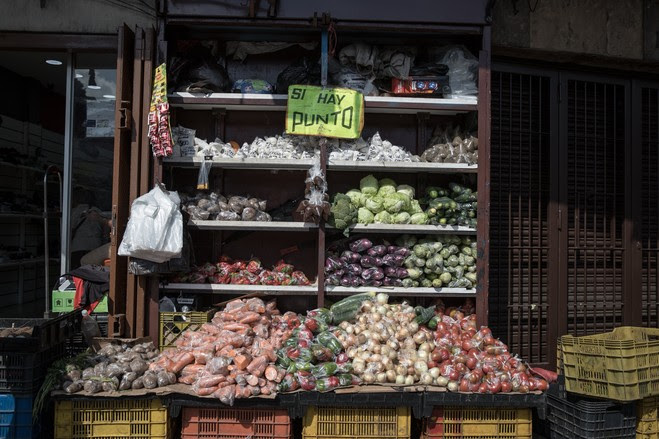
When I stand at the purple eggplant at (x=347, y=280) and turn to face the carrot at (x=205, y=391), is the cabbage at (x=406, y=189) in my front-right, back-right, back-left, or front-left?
back-left

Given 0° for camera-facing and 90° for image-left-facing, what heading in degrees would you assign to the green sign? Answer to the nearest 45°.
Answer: approximately 0°

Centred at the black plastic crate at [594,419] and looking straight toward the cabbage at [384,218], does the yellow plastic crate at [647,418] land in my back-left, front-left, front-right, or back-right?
back-right

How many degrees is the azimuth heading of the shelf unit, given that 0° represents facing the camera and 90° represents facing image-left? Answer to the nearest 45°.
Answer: approximately 0°

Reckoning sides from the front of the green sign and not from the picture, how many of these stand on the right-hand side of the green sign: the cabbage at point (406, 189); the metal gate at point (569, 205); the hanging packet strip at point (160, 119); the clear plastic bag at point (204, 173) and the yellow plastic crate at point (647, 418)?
2

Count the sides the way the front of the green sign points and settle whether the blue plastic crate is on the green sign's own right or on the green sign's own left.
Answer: on the green sign's own right

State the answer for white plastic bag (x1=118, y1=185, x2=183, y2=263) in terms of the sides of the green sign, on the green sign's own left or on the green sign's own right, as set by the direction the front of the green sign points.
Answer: on the green sign's own right

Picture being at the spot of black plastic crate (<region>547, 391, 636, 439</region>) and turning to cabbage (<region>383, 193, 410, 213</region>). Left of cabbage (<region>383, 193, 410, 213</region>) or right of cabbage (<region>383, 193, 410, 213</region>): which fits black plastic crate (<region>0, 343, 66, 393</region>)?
left
